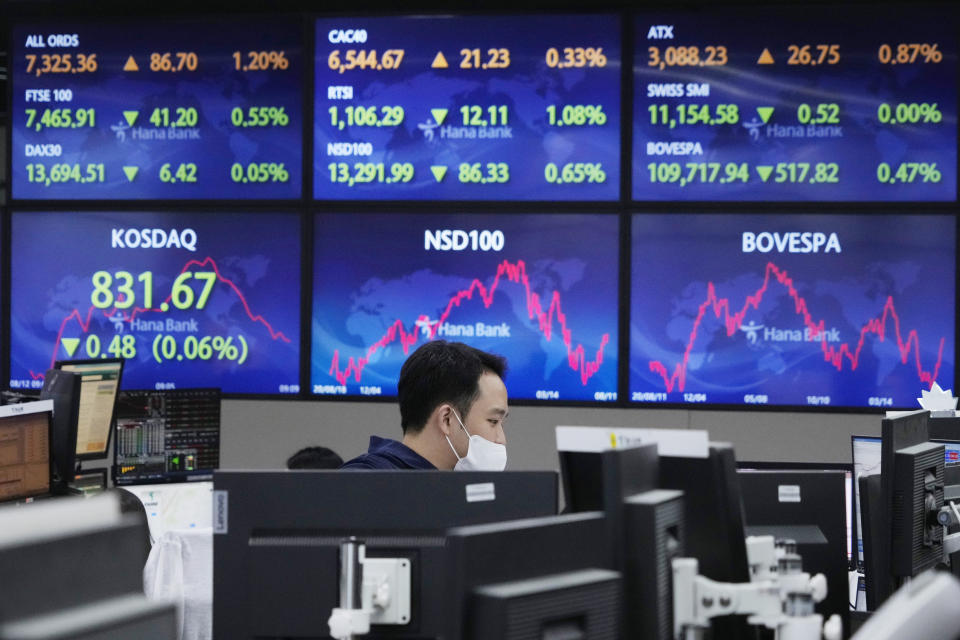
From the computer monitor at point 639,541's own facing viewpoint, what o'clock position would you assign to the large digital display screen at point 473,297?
The large digital display screen is roughly at 1 o'clock from the computer monitor.

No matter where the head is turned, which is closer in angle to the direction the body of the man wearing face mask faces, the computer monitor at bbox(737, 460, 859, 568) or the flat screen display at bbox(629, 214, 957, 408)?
the computer monitor

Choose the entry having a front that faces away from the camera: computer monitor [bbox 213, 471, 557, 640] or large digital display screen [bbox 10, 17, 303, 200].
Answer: the computer monitor

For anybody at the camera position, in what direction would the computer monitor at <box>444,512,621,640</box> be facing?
facing away from the viewer and to the left of the viewer

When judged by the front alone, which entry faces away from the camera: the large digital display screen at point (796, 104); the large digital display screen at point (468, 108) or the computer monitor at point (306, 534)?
the computer monitor

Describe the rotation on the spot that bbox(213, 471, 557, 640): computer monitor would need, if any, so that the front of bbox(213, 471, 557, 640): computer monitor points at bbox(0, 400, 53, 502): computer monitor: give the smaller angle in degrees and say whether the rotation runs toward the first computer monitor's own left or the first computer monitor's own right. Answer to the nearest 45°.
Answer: approximately 45° to the first computer monitor's own left

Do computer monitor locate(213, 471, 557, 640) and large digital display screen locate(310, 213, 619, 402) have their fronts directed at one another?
yes

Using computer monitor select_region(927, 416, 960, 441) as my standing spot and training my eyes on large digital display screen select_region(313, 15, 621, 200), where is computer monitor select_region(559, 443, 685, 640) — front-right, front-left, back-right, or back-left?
back-left

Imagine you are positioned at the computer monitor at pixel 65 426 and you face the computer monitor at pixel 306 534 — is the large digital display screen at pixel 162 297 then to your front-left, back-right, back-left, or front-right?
back-left

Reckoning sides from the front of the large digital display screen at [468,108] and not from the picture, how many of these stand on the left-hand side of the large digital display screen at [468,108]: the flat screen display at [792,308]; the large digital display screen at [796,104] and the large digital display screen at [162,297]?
2

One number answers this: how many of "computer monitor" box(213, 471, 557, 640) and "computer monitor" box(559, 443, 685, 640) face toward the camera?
0

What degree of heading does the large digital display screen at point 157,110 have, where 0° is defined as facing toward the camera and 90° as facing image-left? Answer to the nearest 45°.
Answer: approximately 0°
